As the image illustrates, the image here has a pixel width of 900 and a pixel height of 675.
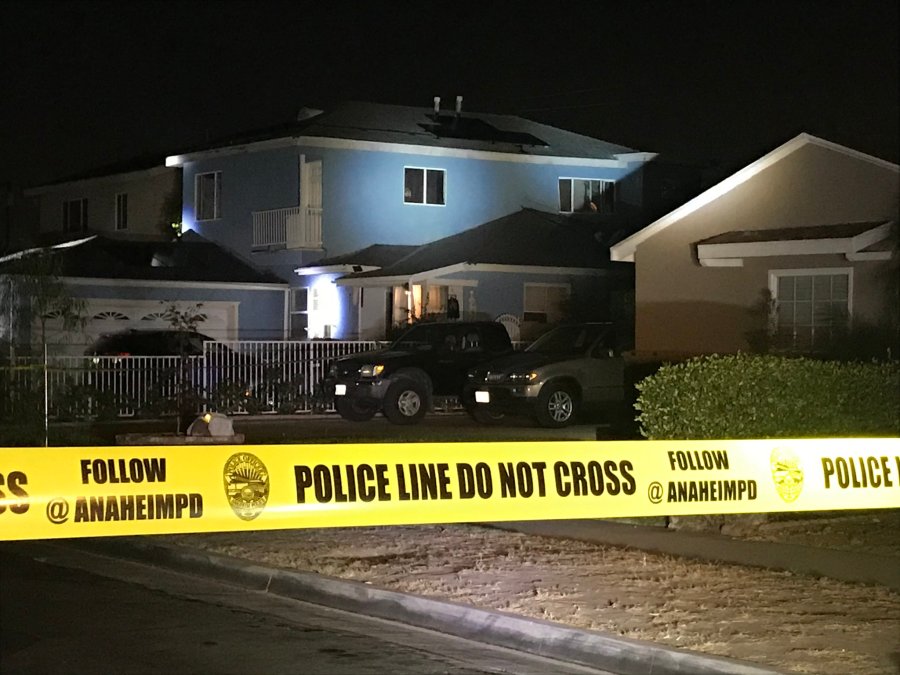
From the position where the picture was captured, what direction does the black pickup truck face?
facing the viewer and to the left of the viewer

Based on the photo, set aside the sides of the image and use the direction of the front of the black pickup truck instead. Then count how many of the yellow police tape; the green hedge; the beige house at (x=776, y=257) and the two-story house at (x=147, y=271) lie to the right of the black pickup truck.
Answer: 1

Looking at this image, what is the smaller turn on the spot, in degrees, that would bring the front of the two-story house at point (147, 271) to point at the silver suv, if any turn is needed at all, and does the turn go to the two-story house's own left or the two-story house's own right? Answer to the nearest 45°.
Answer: approximately 45° to the two-story house's own left

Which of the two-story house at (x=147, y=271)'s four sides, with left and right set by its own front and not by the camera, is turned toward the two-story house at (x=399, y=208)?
left

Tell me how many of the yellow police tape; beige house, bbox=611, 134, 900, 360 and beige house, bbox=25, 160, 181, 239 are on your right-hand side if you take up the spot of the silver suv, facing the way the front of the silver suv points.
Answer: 1

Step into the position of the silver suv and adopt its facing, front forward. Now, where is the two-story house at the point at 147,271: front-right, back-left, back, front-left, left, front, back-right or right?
right

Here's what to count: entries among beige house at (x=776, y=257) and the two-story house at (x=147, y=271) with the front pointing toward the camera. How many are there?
2

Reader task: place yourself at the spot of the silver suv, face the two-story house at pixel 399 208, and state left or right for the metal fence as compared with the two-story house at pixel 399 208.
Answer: left

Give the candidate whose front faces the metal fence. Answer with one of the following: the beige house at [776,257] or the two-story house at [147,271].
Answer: the two-story house

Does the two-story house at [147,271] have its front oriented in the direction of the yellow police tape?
yes

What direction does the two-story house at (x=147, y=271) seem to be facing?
toward the camera

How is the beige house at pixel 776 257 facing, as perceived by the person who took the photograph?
facing the viewer

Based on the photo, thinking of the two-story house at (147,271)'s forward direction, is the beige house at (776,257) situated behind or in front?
in front

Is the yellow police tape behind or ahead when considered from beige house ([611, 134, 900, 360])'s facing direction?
ahead

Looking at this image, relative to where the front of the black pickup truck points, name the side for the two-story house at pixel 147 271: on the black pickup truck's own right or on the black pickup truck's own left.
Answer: on the black pickup truck's own right
